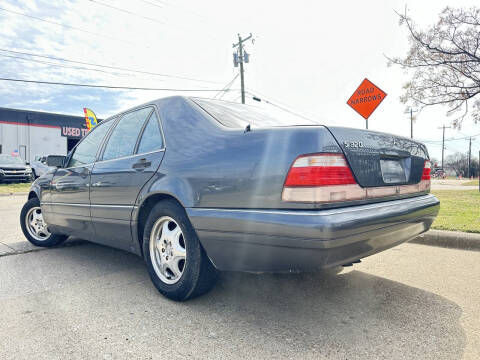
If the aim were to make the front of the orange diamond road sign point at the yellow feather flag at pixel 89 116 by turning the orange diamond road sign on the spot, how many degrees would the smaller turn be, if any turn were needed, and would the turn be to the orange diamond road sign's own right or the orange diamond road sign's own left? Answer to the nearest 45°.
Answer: approximately 135° to the orange diamond road sign's own right

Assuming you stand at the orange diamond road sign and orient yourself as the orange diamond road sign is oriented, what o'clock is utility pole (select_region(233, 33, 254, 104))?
The utility pole is roughly at 5 o'clock from the orange diamond road sign.

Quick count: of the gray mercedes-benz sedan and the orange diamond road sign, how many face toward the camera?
1

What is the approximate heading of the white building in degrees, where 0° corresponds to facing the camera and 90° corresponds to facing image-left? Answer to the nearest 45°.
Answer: approximately 315°

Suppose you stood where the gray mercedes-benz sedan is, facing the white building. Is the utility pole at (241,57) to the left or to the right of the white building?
right

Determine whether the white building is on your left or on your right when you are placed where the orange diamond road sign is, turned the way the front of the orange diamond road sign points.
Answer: on your right

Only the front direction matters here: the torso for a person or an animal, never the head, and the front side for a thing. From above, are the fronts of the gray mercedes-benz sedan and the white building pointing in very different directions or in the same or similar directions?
very different directions

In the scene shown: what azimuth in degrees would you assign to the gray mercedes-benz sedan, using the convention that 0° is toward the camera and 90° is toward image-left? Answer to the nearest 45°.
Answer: approximately 135°

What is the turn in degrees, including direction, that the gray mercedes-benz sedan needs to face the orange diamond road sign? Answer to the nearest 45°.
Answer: approximately 90° to its right
